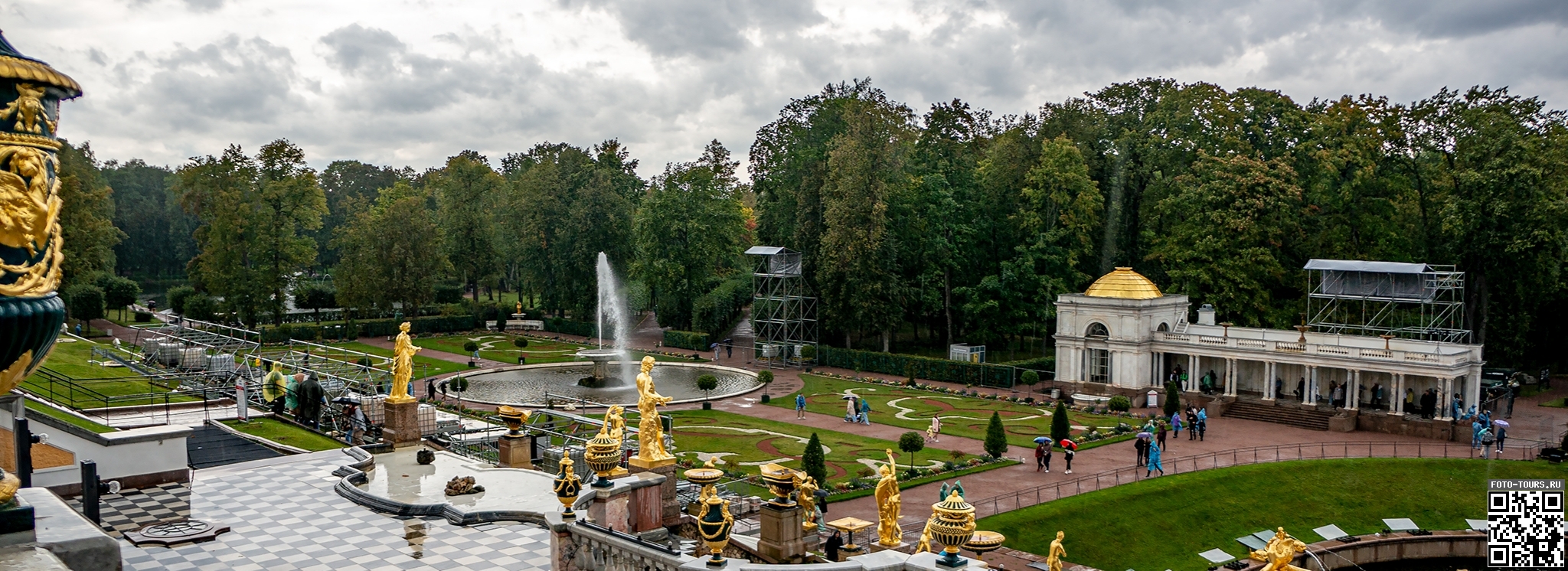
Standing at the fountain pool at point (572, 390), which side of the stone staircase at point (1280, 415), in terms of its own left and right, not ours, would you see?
right

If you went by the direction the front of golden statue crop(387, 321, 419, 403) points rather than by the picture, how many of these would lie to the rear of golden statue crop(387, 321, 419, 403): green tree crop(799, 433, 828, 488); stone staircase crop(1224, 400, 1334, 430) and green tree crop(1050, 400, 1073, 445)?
0

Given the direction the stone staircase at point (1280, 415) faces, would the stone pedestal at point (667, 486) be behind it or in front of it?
in front

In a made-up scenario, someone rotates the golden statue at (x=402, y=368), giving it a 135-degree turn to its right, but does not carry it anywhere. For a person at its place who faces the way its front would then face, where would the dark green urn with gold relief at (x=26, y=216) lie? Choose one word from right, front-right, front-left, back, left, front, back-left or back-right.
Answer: front-left

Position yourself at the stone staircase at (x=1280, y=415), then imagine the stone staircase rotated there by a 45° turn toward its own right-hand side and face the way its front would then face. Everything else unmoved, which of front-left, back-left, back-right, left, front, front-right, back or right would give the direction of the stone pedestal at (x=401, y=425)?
front

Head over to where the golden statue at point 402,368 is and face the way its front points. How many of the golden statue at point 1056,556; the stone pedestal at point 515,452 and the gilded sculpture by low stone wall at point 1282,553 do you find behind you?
0

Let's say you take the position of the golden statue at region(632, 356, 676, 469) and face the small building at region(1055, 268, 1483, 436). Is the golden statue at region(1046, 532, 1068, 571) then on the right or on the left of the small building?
right

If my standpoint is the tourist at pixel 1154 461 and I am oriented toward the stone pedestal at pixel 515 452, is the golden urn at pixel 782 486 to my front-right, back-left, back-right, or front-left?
front-left

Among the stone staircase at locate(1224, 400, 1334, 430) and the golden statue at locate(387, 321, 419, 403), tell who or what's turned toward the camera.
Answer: the stone staircase

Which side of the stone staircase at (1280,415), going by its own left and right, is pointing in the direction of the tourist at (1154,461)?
front

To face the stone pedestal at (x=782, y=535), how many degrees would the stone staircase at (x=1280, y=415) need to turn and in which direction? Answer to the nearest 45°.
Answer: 0° — it already faces it

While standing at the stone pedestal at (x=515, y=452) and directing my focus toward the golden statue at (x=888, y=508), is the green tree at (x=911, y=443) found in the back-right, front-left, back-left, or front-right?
front-left

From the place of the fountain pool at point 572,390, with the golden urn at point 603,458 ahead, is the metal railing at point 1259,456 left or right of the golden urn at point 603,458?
left

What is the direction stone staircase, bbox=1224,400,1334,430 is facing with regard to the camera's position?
facing the viewer
